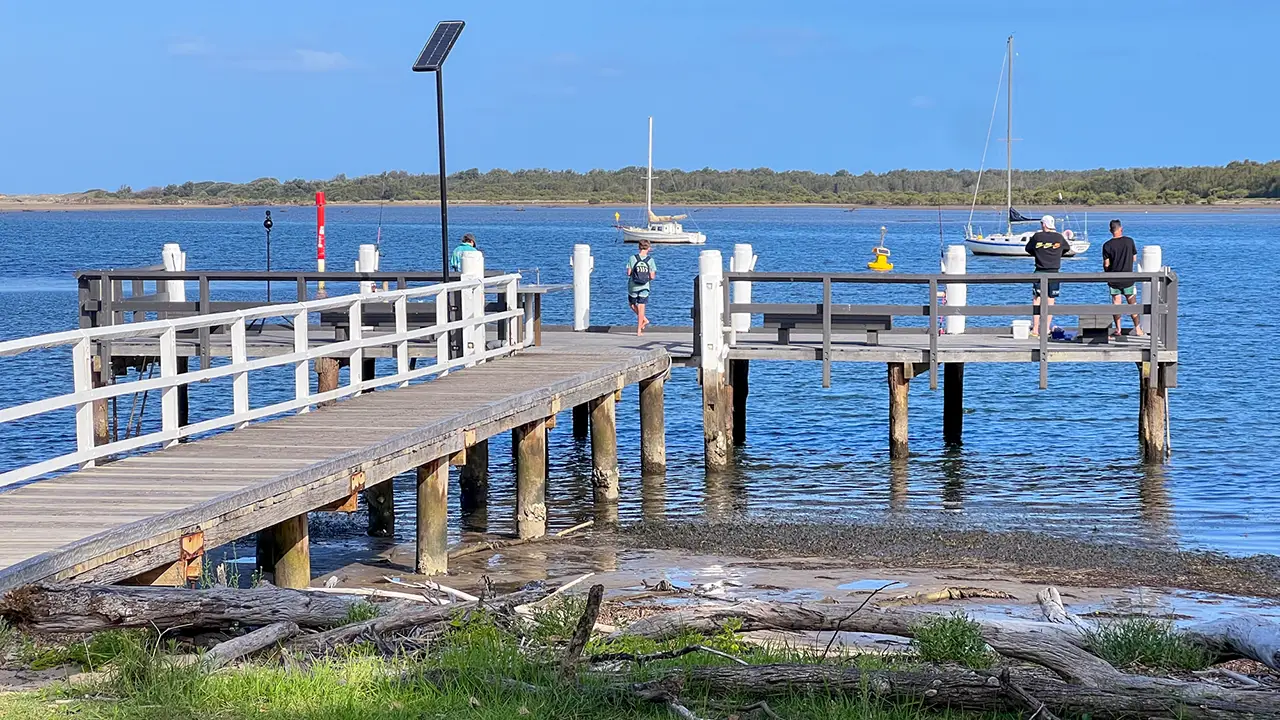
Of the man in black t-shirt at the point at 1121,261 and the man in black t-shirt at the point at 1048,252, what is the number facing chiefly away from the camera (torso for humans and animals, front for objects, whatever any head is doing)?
2

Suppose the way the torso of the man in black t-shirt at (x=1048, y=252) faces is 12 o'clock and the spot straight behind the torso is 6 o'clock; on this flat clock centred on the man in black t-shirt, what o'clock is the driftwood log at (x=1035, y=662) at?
The driftwood log is roughly at 6 o'clock from the man in black t-shirt.

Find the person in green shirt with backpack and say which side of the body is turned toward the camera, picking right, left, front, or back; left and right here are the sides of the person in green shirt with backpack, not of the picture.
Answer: back

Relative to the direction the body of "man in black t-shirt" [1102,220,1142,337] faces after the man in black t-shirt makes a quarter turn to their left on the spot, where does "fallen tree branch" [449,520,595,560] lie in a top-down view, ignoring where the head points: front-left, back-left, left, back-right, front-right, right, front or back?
front-left

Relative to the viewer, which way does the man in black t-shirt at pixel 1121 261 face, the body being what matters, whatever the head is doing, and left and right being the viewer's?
facing away from the viewer

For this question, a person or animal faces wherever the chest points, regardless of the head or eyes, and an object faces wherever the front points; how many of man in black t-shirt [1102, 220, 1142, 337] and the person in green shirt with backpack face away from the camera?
2

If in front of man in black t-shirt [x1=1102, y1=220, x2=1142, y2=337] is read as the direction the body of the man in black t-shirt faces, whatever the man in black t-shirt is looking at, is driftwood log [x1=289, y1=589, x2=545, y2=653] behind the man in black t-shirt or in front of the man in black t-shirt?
behind

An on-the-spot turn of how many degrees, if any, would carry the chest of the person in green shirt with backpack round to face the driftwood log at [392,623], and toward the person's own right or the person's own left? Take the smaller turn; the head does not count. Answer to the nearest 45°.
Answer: approximately 180°

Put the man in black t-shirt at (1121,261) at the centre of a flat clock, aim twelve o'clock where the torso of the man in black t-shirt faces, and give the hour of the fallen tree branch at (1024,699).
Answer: The fallen tree branch is roughly at 6 o'clock from the man in black t-shirt.

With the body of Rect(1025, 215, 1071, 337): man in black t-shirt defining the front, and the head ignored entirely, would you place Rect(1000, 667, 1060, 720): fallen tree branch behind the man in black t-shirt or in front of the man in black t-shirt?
behind

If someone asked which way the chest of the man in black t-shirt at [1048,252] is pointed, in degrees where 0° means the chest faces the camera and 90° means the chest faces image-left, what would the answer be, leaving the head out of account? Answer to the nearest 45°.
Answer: approximately 180°

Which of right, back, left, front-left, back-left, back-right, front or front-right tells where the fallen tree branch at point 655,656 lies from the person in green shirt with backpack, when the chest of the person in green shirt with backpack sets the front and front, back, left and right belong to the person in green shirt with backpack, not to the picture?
back
